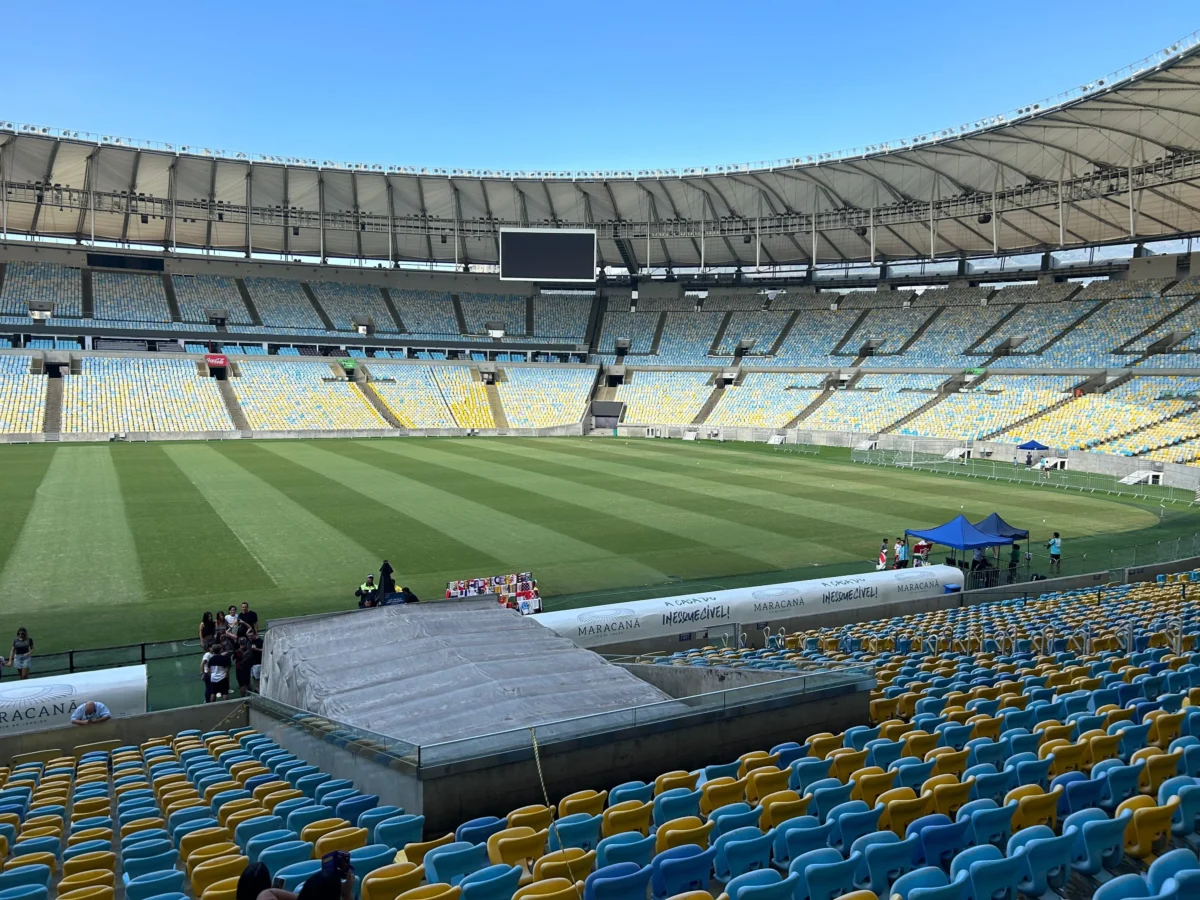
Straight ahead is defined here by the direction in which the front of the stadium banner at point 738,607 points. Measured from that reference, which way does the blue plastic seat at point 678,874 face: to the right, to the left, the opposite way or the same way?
the opposite way

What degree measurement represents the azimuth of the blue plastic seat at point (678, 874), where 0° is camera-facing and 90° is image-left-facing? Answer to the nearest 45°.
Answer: approximately 135°

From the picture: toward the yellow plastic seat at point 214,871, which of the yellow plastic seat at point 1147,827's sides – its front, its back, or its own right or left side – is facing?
left

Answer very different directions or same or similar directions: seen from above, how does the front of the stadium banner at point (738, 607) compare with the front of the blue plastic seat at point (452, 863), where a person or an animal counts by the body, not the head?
very different directions

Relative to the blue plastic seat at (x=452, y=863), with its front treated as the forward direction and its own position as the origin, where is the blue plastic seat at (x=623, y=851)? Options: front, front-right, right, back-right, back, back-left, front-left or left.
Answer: back-right

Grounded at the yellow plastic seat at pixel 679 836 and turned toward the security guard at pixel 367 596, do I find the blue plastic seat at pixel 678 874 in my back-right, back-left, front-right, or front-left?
back-left

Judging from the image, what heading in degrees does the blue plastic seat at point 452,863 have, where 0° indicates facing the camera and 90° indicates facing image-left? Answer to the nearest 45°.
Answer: approximately 135°

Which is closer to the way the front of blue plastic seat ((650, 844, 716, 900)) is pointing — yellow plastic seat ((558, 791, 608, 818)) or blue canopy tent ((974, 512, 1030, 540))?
the yellow plastic seat

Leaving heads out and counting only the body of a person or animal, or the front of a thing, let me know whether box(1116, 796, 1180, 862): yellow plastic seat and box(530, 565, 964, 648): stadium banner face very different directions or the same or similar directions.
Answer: very different directions

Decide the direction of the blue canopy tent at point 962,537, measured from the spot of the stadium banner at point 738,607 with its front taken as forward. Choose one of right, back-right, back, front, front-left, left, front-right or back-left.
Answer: left

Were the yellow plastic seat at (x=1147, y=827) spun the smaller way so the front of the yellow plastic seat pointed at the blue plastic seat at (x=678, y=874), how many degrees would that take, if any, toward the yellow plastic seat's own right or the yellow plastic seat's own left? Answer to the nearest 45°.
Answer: approximately 90° to the yellow plastic seat's own left

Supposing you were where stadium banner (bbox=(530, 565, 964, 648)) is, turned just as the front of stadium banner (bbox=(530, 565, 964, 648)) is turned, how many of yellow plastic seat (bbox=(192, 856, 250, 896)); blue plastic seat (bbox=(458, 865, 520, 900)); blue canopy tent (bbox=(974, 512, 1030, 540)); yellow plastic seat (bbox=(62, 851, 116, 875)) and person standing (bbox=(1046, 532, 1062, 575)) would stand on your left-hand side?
2

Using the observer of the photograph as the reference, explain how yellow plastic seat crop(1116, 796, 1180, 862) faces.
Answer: facing away from the viewer and to the left of the viewer

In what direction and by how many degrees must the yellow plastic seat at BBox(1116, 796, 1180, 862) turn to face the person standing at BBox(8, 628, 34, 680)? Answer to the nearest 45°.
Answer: approximately 45° to its left
